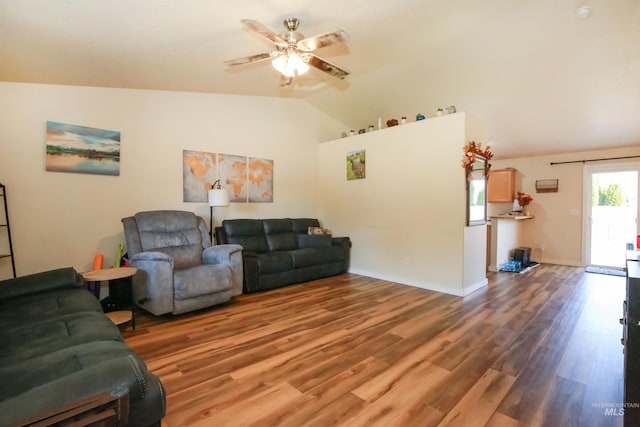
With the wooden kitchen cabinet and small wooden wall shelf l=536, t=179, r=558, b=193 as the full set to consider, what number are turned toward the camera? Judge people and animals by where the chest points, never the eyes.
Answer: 2

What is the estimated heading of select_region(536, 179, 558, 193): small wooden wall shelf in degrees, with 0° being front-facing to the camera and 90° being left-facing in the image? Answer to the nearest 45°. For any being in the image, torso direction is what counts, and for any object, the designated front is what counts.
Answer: approximately 0°

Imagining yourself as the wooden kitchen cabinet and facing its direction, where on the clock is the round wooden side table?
The round wooden side table is roughly at 1 o'clock from the wooden kitchen cabinet.

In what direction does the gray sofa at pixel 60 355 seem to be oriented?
to the viewer's right

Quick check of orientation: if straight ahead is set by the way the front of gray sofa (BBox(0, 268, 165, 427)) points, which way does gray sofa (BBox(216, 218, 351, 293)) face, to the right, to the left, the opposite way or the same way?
to the right

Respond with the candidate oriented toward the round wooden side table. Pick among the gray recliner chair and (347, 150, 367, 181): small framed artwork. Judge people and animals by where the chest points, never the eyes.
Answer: the small framed artwork

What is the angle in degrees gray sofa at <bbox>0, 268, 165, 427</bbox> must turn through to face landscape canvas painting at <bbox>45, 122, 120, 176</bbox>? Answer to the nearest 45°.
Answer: approximately 90° to its left

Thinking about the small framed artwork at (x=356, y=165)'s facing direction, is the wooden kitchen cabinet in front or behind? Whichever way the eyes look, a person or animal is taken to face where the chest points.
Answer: behind

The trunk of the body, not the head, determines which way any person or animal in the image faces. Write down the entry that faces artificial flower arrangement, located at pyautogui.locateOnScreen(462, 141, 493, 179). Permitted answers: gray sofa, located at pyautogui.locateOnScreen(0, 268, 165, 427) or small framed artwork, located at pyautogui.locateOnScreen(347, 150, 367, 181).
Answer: the gray sofa

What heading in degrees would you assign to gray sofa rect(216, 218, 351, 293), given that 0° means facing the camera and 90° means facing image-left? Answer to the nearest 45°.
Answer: approximately 315°
